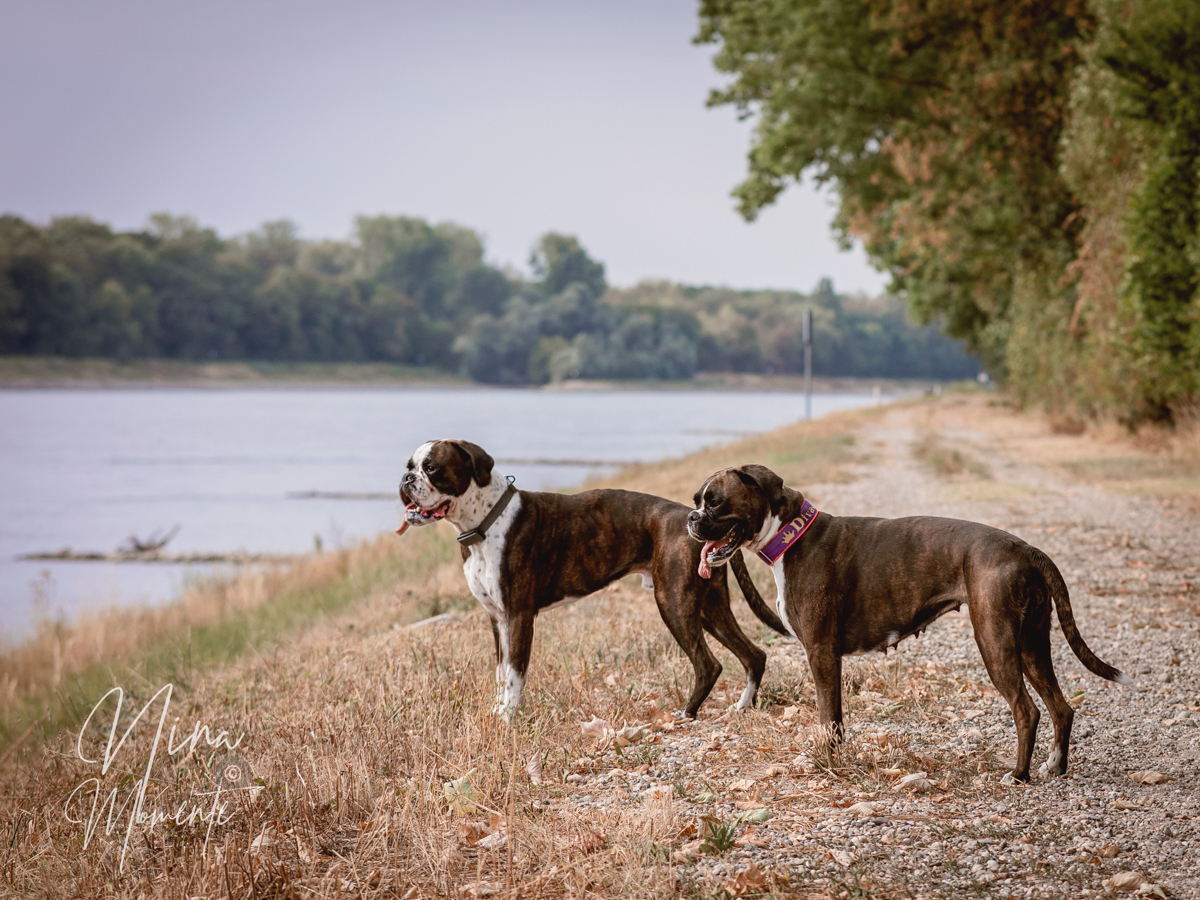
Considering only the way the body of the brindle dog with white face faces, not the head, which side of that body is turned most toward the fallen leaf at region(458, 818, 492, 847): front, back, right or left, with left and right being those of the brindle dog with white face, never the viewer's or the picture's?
left

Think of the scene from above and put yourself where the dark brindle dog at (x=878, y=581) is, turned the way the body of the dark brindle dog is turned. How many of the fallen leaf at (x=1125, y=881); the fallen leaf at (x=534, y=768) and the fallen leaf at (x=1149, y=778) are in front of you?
1

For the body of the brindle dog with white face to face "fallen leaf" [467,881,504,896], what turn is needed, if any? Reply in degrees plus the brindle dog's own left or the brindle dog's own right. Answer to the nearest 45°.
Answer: approximately 90° to the brindle dog's own left

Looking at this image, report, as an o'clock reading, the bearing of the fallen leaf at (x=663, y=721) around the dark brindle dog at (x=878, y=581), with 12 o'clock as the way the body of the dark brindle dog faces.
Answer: The fallen leaf is roughly at 1 o'clock from the dark brindle dog.

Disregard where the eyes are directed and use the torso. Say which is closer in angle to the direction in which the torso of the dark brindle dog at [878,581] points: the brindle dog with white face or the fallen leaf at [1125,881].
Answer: the brindle dog with white face

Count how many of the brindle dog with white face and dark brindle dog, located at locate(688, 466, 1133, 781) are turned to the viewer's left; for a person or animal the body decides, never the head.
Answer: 2

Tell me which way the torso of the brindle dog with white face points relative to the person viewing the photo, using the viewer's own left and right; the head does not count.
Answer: facing to the left of the viewer

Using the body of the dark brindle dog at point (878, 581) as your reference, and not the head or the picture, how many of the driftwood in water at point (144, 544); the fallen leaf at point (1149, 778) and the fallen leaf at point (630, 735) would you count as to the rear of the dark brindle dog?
1

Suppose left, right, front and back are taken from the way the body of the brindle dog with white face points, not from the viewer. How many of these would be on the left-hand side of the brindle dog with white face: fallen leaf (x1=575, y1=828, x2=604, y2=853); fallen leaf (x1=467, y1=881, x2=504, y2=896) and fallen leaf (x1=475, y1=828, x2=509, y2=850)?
3

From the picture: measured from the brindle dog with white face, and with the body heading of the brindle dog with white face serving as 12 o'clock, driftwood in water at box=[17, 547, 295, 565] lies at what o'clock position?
The driftwood in water is roughly at 2 o'clock from the brindle dog with white face.

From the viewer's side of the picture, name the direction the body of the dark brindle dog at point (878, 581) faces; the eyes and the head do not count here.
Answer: to the viewer's left

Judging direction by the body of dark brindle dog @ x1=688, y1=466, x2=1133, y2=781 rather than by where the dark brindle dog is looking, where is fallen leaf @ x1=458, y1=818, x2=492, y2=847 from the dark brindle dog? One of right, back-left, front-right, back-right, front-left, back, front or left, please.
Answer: front-left

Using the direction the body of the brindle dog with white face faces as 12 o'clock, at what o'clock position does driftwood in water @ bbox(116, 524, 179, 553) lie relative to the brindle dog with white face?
The driftwood in water is roughly at 2 o'clock from the brindle dog with white face.

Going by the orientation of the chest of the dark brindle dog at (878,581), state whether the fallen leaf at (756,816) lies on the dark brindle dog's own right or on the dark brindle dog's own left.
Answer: on the dark brindle dog's own left
